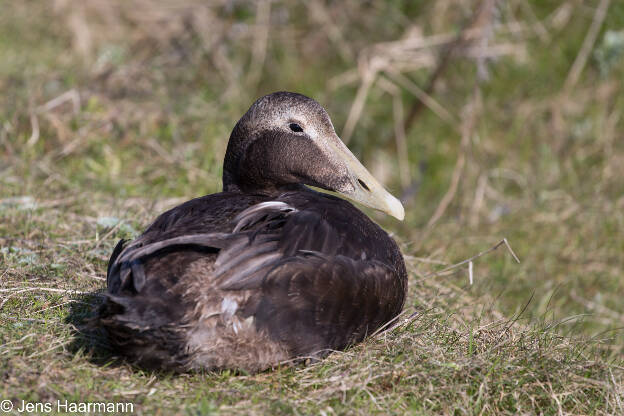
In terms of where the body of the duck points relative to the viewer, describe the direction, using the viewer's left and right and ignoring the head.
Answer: facing away from the viewer and to the right of the viewer
